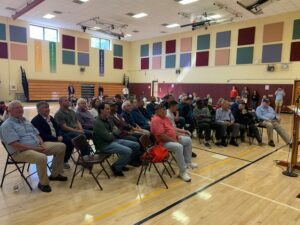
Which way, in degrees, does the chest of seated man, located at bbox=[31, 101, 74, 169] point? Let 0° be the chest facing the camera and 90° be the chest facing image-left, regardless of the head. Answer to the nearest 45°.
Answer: approximately 315°

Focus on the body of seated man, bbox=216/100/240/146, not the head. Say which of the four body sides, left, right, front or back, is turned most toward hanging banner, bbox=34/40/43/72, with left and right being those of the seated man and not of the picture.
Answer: back

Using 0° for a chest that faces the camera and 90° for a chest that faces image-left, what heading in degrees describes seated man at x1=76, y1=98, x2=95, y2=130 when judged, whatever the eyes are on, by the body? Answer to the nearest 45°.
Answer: approximately 315°

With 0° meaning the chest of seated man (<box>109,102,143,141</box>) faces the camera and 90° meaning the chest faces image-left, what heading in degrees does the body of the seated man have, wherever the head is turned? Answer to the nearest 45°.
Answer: approximately 270°

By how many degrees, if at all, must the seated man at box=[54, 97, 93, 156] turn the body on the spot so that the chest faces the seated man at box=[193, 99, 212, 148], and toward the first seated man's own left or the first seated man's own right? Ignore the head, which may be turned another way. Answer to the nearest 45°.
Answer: approximately 45° to the first seated man's own left

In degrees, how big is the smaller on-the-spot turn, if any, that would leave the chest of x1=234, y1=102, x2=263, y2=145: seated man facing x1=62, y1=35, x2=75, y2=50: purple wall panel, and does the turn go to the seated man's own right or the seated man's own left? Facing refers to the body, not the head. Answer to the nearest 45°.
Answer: approximately 180°

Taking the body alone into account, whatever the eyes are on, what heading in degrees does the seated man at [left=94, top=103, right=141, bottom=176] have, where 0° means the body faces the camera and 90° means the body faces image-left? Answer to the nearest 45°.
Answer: approximately 270°

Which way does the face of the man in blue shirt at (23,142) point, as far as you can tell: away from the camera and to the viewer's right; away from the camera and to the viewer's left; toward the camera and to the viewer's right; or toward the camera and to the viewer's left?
toward the camera and to the viewer's right

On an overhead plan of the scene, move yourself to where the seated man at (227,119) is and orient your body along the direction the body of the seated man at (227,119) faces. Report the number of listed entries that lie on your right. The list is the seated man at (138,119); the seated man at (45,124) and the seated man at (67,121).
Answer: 3
